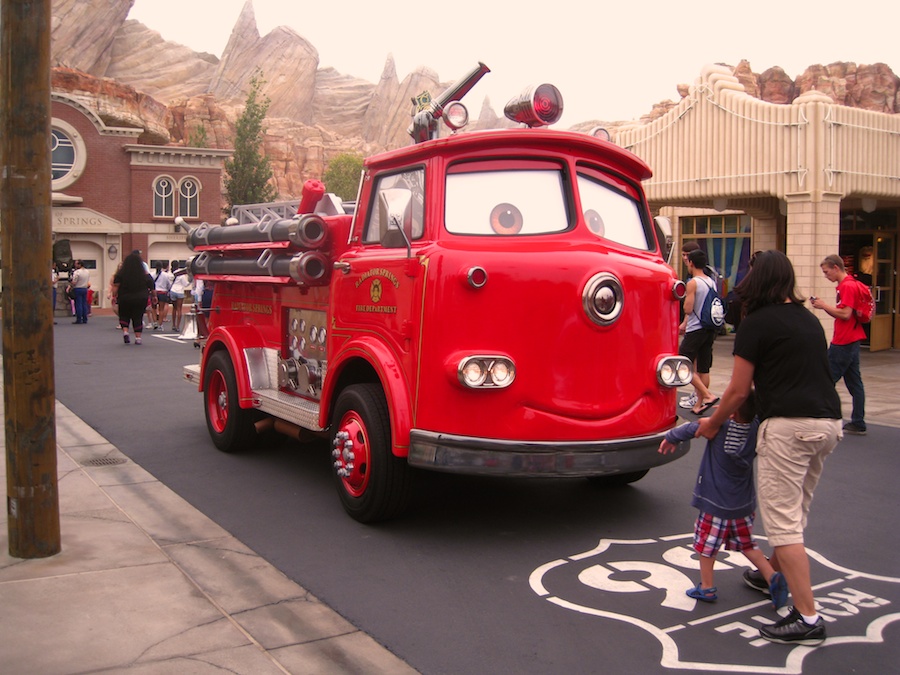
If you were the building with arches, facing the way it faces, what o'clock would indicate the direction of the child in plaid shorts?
The child in plaid shorts is roughly at 12 o'clock from the building with arches.

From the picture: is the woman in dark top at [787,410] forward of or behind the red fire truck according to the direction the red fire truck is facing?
forward

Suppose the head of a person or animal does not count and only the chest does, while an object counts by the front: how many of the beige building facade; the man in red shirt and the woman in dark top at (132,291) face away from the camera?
1

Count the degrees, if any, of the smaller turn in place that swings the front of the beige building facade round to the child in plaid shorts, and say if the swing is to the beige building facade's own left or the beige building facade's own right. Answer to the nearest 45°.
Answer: approximately 45° to the beige building facade's own left

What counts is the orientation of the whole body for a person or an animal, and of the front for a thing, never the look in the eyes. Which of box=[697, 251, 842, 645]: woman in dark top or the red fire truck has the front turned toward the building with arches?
the woman in dark top

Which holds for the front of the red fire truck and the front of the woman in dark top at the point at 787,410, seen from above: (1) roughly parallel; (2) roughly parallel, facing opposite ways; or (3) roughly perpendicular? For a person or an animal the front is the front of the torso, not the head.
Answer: roughly parallel, facing opposite ways

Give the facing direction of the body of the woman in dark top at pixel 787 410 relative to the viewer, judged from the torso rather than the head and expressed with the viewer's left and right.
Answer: facing away from the viewer and to the left of the viewer

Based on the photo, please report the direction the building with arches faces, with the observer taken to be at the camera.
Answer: facing the viewer

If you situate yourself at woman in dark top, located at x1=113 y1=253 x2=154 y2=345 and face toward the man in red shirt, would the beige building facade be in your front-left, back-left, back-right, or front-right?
front-left

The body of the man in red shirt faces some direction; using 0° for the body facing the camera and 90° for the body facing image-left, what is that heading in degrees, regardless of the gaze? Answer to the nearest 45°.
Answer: approximately 90°

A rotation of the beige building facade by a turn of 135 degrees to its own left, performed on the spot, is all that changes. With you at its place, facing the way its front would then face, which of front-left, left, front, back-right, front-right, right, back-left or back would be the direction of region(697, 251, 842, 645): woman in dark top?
right

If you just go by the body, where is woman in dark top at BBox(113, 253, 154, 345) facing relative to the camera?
away from the camera

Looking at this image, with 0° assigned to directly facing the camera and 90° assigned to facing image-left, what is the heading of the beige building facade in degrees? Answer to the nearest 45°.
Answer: approximately 45°

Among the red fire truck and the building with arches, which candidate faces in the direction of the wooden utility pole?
the building with arches

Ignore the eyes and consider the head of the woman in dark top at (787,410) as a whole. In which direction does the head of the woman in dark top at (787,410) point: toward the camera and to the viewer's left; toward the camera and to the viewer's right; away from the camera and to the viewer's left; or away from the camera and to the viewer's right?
away from the camera and to the viewer's left

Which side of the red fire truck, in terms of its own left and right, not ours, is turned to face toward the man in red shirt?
left
